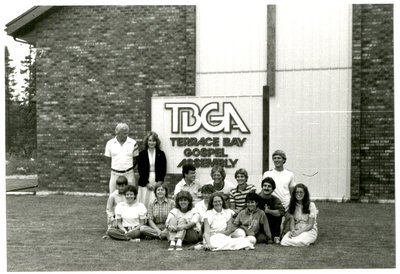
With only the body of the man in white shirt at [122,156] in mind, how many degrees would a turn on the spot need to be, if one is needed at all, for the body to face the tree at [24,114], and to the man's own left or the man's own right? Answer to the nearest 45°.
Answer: approximately 135° to the man's own right

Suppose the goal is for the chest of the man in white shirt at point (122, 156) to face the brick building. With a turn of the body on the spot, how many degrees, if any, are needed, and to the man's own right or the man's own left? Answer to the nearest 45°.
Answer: approximately 180°

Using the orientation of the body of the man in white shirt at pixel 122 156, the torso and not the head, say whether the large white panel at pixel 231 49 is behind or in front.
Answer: behind

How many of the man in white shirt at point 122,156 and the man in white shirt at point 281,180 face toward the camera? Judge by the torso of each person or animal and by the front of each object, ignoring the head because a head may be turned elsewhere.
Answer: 2

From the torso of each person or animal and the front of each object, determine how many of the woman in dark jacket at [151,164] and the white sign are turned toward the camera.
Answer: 2

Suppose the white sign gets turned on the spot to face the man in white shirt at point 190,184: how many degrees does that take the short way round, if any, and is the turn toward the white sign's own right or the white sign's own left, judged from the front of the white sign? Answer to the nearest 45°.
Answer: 0° — it already faces them

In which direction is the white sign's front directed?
toward the camera

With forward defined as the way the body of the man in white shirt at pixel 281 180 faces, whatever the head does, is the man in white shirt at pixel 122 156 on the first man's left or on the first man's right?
on the first man's right

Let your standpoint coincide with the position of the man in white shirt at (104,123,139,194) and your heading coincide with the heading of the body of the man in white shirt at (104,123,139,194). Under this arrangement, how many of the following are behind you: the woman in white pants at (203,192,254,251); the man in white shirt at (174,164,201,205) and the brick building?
1

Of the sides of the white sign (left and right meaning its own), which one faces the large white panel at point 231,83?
back

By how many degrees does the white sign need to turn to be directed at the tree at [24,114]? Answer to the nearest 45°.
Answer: approximately 135° to its right

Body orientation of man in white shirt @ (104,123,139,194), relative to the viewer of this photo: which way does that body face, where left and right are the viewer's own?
facing the viewer

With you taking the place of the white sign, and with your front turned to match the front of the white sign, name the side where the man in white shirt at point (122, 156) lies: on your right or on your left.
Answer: on your right

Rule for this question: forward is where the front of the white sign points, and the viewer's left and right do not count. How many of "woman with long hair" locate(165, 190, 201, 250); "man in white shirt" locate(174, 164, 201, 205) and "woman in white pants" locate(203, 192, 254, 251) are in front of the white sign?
3
